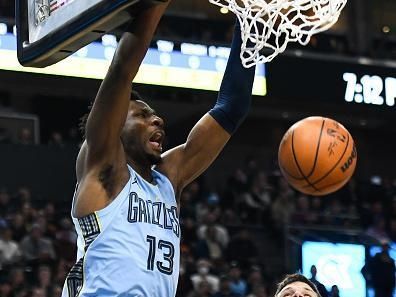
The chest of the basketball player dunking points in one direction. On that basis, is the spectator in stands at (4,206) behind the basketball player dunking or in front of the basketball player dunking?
behind

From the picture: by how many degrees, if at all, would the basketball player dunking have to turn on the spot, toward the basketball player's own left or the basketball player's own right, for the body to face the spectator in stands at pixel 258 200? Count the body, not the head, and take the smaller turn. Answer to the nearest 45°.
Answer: approximately 135° to the basketball player's own left

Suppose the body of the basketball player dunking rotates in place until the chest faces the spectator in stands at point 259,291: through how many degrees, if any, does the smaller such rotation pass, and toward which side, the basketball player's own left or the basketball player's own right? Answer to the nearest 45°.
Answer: approximately 135° to the basketball player's own left

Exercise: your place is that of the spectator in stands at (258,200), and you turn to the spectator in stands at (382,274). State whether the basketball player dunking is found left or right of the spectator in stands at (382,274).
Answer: right

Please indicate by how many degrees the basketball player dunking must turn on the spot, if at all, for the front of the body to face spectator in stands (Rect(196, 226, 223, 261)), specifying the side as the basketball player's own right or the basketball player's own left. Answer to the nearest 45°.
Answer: approximately 135° to the basketball player's own left

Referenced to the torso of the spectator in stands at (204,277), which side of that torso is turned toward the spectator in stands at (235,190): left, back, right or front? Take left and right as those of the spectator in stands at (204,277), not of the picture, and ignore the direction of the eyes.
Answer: back

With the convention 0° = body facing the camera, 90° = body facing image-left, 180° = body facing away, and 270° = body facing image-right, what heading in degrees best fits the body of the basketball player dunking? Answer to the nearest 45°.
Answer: approximately 315°

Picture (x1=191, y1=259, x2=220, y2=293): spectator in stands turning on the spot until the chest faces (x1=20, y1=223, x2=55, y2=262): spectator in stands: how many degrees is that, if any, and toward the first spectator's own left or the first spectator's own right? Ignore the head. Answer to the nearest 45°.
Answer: approximately 90° to the first spectator's own right

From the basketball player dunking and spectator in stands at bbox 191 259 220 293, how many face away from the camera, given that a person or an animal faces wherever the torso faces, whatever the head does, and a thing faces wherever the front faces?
0

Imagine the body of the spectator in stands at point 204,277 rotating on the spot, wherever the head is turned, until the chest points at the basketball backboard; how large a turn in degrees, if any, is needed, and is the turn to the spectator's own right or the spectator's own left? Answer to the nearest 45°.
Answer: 0° — they already face it

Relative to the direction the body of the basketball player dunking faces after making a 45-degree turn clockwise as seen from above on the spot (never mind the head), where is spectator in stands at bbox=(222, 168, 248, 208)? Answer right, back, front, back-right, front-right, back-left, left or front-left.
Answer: back

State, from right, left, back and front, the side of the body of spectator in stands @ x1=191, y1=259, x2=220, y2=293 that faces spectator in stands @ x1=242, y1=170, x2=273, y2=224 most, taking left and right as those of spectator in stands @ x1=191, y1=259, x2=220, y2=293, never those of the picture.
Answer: back

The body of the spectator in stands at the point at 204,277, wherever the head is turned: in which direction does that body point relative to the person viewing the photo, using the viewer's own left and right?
facing the viewer

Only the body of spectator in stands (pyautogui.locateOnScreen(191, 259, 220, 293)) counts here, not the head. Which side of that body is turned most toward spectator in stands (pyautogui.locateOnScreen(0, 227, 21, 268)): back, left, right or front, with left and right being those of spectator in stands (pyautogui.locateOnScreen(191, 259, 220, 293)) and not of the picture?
right
